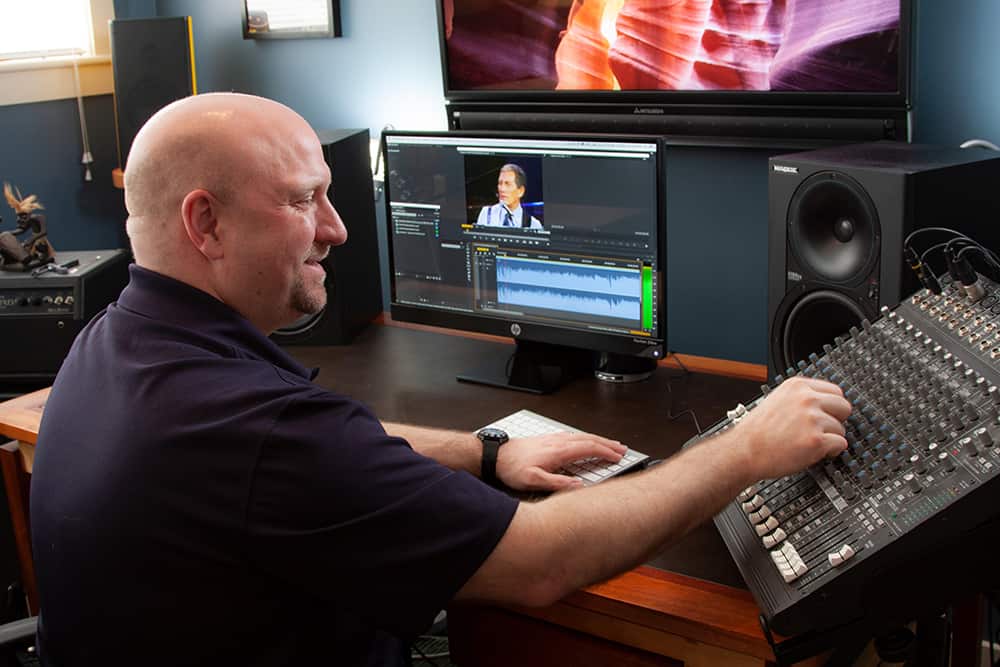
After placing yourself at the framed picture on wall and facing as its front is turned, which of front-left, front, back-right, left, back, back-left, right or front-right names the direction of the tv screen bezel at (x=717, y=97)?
front-left

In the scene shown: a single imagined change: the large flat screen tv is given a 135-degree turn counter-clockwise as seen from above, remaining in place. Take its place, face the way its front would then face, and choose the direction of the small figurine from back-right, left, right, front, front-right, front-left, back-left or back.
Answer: back-left

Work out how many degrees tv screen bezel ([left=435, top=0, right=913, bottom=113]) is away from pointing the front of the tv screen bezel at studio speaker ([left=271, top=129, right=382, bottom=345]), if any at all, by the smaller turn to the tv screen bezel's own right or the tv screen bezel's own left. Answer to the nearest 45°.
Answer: approximately 90° to the tv screen bezel's own right

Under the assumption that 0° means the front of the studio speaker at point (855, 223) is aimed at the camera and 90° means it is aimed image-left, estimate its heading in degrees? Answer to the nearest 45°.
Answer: approximately 45°

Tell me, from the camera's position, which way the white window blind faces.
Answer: facing the viewer

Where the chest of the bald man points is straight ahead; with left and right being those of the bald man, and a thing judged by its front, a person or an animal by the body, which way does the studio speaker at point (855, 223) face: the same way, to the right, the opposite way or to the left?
the opposite way

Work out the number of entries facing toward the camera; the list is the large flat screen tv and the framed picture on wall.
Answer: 2

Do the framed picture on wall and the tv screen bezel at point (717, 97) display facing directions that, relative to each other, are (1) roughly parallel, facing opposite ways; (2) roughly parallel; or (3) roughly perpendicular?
roughly parallel

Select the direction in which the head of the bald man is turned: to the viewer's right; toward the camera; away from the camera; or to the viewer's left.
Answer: to the viewer's right

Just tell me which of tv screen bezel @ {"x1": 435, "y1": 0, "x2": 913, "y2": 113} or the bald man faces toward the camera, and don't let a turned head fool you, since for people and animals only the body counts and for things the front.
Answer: the tv screen bezel

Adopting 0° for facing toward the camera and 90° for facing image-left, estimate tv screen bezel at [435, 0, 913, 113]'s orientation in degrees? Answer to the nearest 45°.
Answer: approximately 0°

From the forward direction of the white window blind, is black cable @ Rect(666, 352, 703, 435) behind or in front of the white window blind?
in front

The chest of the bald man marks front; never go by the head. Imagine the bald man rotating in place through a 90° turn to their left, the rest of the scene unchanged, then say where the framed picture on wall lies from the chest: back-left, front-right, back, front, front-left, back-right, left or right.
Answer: front-right
